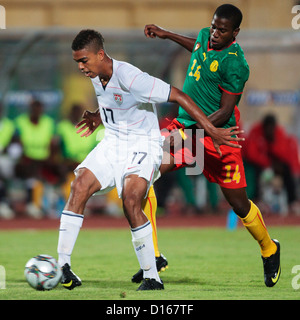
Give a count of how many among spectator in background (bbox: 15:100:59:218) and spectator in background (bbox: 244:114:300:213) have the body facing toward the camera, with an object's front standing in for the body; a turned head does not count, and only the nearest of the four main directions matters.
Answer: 2

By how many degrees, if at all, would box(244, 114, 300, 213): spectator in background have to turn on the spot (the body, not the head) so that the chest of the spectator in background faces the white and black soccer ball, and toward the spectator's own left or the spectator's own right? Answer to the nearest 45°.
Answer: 0° — they already face it

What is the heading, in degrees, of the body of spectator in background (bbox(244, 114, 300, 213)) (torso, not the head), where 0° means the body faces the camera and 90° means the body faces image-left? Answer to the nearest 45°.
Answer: approximately 0°

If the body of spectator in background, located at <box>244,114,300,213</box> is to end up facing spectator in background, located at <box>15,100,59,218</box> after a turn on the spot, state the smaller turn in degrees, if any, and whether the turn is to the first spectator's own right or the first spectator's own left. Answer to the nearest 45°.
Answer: approximately 90° to the first spectator's own right

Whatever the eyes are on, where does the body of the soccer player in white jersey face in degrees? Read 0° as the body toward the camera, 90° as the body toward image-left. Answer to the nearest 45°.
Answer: approximately 45°

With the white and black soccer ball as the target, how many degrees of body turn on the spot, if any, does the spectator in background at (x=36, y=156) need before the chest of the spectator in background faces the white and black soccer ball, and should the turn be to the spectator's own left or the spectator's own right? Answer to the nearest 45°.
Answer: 0° — they already face it

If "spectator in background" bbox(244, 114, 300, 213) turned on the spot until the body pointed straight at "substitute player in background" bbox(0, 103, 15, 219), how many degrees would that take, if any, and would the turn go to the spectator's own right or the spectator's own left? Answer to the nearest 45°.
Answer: approximately 90° to the spectator's own right

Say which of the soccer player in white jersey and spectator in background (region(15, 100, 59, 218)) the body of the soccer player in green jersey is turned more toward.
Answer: the soccer player in white jersey
